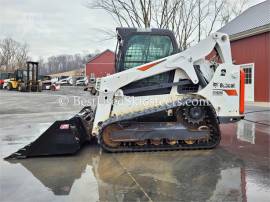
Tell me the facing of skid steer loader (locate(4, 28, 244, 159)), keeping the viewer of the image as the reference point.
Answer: facing to the left of the viewer

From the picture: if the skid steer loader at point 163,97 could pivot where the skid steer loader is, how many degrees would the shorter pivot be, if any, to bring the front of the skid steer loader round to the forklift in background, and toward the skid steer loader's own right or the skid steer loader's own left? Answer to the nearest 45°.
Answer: approximately 90° to the skid steer loader's own right

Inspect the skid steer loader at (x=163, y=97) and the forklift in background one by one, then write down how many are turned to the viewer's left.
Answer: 1

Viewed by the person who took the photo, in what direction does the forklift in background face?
facing the viewer and to the right of the viewer

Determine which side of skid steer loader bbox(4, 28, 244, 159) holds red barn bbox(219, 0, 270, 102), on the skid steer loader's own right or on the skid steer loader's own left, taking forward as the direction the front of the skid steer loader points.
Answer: on the skid steer loader's own right

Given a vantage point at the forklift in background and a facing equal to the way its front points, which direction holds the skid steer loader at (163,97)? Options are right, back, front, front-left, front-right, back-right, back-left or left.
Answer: front-right
